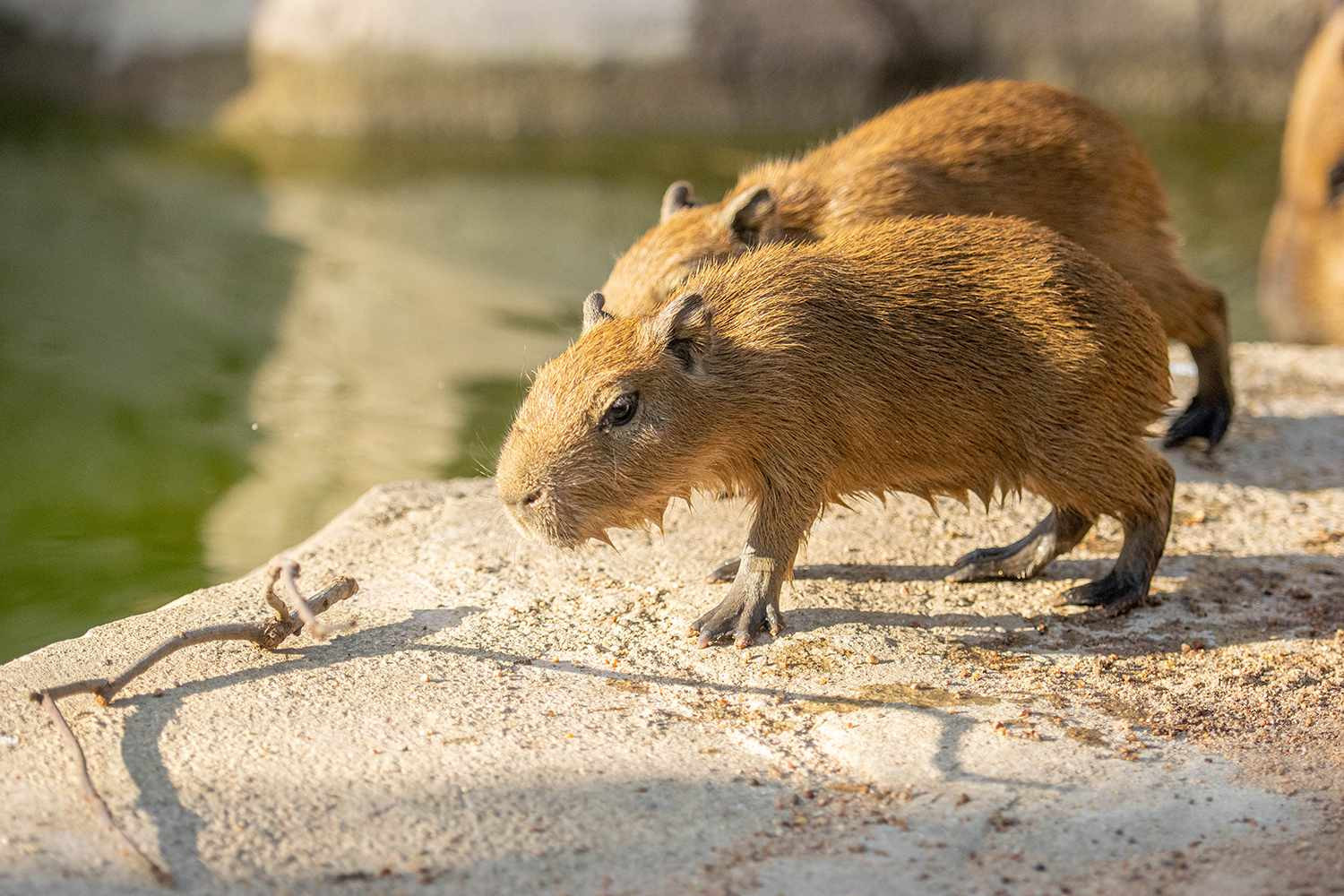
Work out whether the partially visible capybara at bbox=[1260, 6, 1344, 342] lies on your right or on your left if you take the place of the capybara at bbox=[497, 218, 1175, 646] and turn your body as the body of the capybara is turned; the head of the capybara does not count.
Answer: on your right

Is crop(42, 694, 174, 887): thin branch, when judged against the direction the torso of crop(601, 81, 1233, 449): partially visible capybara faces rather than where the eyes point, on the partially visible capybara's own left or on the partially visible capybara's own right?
on the partially visible capybara's own left

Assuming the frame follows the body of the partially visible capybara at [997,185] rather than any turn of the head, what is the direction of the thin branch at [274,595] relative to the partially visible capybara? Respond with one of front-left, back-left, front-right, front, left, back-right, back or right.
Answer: front-left

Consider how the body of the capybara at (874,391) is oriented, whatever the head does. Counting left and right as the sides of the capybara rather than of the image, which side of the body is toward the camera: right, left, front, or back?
left

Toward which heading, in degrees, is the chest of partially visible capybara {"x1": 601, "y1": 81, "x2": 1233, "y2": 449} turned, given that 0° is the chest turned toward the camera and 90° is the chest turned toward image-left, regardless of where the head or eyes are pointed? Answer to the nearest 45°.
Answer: approximately 90°

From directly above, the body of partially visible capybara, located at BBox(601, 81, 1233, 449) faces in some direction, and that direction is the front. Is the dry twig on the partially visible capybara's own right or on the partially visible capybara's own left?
on the partially visible capybara's own left

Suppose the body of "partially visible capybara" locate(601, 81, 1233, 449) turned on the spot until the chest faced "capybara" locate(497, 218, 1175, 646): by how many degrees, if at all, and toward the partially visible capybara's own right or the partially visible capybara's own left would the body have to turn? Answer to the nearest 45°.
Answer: approximately 90° to the partially visible capybara's own left
